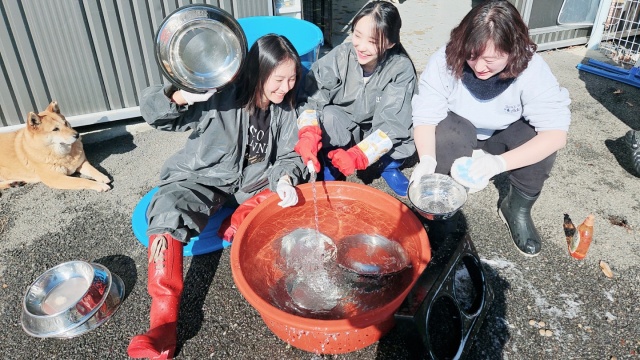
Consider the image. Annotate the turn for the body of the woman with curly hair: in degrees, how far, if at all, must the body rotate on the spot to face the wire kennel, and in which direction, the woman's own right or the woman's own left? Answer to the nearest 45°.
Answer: approximately 180°

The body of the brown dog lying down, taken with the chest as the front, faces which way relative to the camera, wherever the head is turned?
to the viewer's right

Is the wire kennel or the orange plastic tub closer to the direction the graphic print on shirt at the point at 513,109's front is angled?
the orange plastic tub

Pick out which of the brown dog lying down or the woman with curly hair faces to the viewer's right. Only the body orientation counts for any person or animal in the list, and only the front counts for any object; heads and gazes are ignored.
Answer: the brown dog lying down

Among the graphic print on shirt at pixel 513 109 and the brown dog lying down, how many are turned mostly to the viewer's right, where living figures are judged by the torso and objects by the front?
1

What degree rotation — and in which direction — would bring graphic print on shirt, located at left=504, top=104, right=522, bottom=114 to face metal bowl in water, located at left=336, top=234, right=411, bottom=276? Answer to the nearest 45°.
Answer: approximately 45° to its right

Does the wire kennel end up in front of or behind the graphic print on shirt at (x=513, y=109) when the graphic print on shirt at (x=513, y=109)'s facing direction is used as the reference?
behind

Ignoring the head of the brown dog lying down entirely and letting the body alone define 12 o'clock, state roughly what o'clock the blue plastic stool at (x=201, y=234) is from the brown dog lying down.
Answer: The blue plastic stool is roughly at 2 o'clock from the brown dog lying down.

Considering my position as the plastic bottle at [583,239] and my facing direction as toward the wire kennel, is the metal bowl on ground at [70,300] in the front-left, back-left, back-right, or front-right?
back-left
